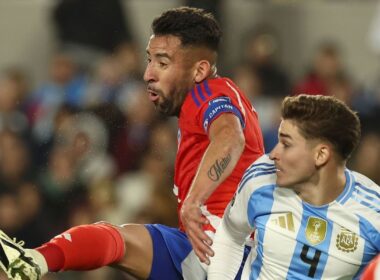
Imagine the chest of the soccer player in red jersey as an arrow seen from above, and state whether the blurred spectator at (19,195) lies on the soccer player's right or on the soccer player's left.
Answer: on the soccer player's right

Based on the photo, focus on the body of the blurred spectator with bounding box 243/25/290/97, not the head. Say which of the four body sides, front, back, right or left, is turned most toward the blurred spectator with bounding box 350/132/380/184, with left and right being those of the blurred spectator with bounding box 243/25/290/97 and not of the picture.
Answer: left

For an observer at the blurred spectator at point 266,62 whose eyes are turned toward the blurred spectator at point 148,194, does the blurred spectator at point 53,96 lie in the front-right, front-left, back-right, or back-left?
front-right

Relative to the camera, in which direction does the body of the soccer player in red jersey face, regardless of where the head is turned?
to the viewer's left

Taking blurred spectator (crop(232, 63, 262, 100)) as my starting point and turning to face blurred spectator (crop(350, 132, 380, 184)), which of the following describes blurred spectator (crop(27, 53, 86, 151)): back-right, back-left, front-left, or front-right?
back-right

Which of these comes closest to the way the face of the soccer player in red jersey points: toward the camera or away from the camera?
toward the camera

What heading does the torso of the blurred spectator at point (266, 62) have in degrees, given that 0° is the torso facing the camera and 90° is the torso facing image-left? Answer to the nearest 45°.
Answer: approximately 45°

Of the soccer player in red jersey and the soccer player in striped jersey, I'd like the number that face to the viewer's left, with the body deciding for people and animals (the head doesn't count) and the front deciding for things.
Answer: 1

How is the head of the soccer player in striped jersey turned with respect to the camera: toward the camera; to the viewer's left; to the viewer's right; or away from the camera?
to the viewer's left

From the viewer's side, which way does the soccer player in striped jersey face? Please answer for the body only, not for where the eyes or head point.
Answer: toward the camera

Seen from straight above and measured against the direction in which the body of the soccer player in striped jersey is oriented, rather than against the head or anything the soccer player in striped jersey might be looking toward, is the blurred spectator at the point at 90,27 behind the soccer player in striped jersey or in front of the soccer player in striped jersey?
behind

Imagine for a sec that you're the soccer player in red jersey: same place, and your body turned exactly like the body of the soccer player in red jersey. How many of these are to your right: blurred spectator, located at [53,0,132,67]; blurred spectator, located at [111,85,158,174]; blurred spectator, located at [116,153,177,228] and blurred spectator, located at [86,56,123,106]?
4

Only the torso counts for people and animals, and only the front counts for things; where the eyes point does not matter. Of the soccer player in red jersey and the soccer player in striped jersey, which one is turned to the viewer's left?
the soccer player in red jersey

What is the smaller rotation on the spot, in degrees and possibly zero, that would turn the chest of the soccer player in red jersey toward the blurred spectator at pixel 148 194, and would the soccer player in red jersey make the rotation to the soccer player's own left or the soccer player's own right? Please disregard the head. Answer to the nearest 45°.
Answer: approximately 90° to the soccer player's own right
